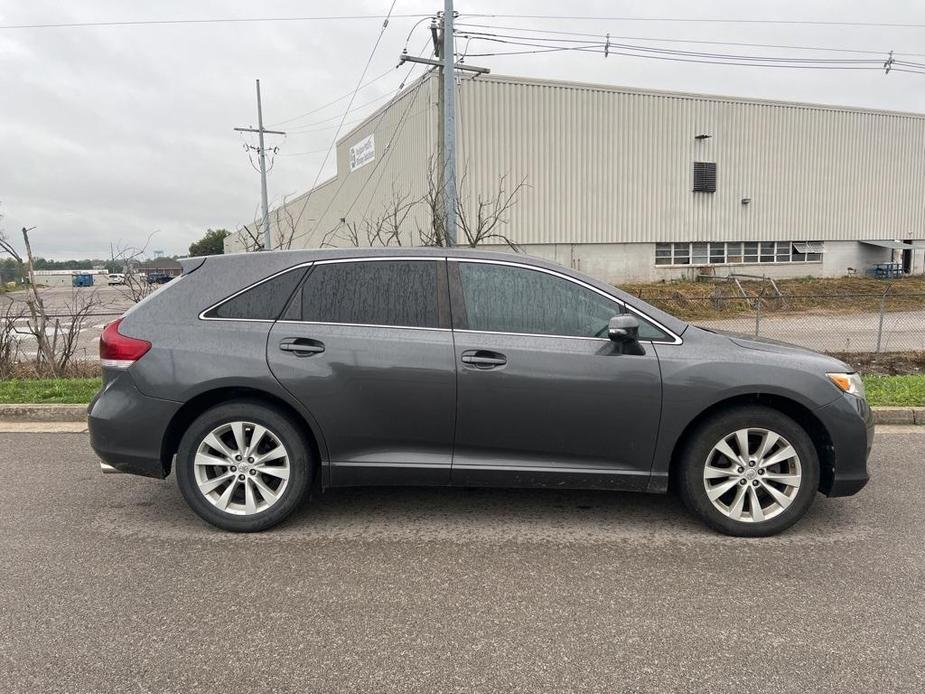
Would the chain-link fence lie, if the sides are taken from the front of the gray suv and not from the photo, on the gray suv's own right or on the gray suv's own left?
on the gray suv's own left

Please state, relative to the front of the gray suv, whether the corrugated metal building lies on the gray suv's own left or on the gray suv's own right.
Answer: on the gray suv's own left

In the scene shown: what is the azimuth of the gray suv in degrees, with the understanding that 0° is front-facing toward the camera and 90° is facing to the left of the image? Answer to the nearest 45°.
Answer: approximately 270°

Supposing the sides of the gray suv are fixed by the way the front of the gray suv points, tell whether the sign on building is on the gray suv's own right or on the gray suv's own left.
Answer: on the gray suv's own left

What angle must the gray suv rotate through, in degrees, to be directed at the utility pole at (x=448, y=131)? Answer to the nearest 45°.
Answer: approximately 90° to its left
